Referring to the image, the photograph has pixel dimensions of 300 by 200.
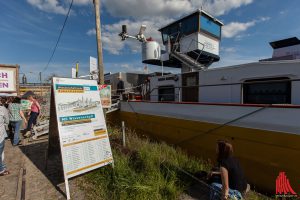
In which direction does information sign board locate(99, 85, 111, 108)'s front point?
toward the camera

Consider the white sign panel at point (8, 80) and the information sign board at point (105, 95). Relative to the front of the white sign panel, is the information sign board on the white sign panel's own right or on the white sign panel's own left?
on the white sign panel's own left

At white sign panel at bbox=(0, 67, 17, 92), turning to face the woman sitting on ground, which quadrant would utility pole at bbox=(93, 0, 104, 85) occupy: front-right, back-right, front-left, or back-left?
front-left

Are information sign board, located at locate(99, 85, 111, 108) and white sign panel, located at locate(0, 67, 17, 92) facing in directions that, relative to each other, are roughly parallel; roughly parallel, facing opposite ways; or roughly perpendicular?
roughly parallel

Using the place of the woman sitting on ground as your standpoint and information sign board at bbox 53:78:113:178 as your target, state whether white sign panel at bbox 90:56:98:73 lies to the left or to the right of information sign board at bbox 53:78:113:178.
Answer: right

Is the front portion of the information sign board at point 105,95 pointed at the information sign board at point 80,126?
yes

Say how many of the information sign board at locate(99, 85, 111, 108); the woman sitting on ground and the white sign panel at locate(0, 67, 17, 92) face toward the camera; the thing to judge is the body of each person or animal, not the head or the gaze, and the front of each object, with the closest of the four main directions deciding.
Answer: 2

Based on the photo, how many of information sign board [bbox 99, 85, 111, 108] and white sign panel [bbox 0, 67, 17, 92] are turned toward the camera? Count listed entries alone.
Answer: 2

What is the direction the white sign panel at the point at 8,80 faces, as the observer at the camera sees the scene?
facing the viewer

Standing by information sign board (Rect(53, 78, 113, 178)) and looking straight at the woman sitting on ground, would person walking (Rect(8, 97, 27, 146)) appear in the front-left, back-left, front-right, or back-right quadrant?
back-left

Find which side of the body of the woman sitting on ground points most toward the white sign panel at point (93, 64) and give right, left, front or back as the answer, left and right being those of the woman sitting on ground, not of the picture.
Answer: front

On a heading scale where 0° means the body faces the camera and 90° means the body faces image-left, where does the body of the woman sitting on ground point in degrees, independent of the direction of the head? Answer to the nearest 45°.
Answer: approximately 135°

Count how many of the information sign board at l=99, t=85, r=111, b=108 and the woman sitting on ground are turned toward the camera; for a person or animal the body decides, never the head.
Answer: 1
